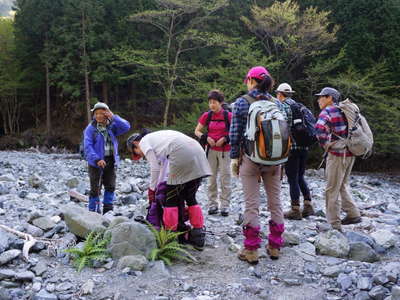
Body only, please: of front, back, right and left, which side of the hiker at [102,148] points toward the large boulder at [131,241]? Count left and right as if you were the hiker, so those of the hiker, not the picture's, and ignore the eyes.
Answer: front

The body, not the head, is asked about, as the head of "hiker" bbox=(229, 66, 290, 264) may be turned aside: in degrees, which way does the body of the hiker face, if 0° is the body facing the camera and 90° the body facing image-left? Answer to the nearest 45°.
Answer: approximately 135°

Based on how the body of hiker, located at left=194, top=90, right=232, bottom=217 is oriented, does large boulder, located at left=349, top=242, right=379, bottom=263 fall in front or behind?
in front

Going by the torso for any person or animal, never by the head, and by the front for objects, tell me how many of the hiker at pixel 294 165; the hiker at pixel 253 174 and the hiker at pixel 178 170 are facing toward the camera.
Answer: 0

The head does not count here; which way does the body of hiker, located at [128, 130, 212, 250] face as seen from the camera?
to the viewer's left

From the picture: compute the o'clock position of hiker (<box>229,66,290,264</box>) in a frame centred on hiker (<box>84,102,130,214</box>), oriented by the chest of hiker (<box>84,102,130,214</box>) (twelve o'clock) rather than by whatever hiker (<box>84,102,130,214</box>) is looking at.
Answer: hiker (<box>229,66,290,264</box>) is roughly at 11 o'clock from hiker (<box>84,102,130,214</box>).

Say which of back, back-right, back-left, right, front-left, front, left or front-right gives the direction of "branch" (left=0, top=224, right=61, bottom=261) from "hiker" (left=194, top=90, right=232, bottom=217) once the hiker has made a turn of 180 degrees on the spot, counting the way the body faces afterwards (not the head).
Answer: back-left

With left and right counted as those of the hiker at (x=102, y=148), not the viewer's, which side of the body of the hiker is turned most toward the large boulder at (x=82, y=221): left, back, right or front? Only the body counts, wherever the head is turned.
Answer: front

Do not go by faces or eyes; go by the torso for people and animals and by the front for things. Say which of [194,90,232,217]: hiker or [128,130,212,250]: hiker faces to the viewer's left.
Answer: [128,130,212,250]: hiker

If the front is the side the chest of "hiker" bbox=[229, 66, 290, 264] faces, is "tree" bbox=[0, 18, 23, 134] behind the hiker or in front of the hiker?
in front

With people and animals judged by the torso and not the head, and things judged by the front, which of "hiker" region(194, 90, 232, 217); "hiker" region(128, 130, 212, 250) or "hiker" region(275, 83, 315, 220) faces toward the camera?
"hiker" region(194, 90, 232, 217)

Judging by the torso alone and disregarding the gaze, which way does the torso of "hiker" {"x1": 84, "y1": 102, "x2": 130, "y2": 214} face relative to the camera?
toward the camera

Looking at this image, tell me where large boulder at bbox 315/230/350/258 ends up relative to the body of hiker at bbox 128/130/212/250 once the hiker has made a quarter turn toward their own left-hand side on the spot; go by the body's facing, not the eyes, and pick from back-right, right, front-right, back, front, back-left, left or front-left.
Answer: left

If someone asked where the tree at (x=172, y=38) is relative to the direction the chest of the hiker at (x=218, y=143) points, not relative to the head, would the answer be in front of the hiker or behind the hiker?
behind

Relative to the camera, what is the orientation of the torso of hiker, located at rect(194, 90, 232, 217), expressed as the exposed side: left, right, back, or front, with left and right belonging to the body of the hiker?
front

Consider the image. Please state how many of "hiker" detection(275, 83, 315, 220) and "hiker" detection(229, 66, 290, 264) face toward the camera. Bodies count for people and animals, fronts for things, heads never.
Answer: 0
